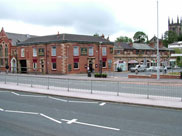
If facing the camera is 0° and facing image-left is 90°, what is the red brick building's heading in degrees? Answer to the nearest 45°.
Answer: approximately 0°

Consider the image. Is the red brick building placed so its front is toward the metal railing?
yes
